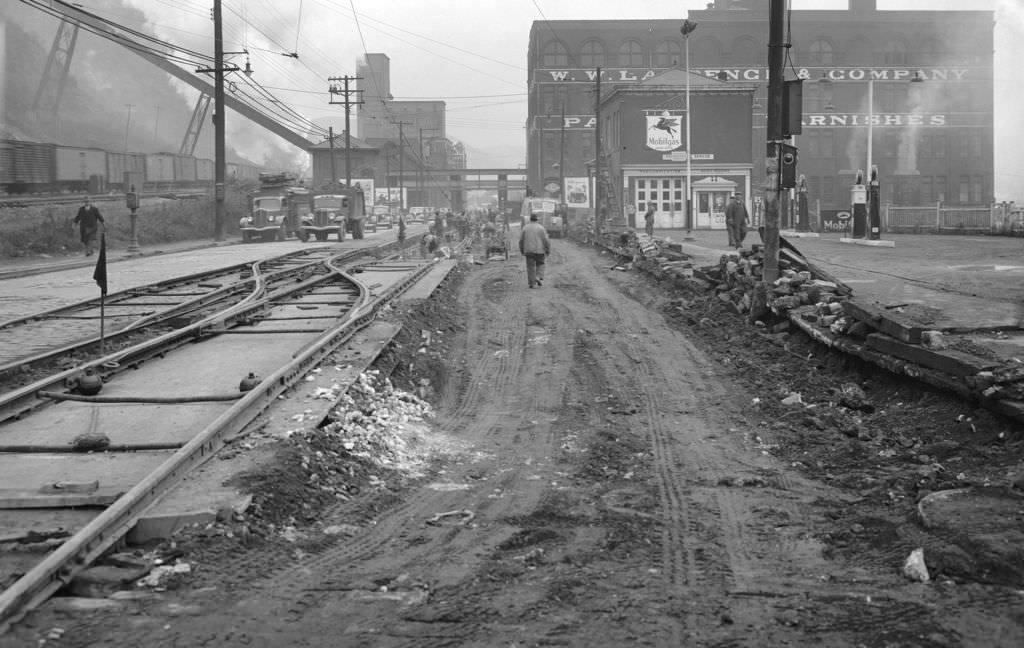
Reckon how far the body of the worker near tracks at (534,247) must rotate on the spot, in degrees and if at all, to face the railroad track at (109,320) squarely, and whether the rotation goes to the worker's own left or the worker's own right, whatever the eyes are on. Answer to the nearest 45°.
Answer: approximately 135° to the worker's own left

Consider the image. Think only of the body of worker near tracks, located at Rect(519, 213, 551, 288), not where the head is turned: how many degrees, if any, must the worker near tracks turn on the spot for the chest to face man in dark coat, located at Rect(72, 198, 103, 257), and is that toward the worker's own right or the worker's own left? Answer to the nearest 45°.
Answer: approximately 45° to the worker's own left

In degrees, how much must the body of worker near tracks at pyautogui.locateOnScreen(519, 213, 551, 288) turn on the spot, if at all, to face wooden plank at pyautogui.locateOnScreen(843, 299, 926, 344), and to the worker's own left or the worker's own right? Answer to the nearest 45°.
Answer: approximately 180°

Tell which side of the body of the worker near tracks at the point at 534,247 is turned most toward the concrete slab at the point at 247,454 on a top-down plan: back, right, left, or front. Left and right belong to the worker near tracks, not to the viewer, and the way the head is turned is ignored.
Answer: back

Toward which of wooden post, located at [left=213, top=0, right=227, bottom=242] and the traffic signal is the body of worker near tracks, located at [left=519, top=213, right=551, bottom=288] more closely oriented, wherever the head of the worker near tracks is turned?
the wooden post

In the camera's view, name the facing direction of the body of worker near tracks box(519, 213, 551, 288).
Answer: away from the camera

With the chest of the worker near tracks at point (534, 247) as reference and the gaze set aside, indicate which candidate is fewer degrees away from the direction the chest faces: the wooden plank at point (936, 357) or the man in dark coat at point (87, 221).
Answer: the man in dark coat

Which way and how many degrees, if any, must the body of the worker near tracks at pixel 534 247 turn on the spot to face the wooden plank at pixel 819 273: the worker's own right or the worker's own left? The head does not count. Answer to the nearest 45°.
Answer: approximately 135° to the worker's own right

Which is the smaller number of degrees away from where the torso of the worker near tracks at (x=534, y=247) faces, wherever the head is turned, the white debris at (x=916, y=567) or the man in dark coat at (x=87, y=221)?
the man in dark coat

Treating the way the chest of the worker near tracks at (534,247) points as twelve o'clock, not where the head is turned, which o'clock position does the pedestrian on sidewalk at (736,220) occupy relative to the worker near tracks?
The pedestrian on sidewalk is roughly at 1 o'clock from the worker near tracks.

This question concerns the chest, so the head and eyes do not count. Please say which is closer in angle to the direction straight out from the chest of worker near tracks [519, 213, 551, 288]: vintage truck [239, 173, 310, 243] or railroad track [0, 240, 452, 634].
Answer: the vintage truck

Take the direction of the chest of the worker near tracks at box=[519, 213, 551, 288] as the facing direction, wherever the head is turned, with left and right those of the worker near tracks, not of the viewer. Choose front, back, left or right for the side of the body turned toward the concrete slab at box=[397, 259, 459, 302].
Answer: left

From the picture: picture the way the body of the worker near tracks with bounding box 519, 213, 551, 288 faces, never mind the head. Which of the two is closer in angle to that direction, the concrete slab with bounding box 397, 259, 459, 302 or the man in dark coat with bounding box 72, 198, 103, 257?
the man in dark coat
